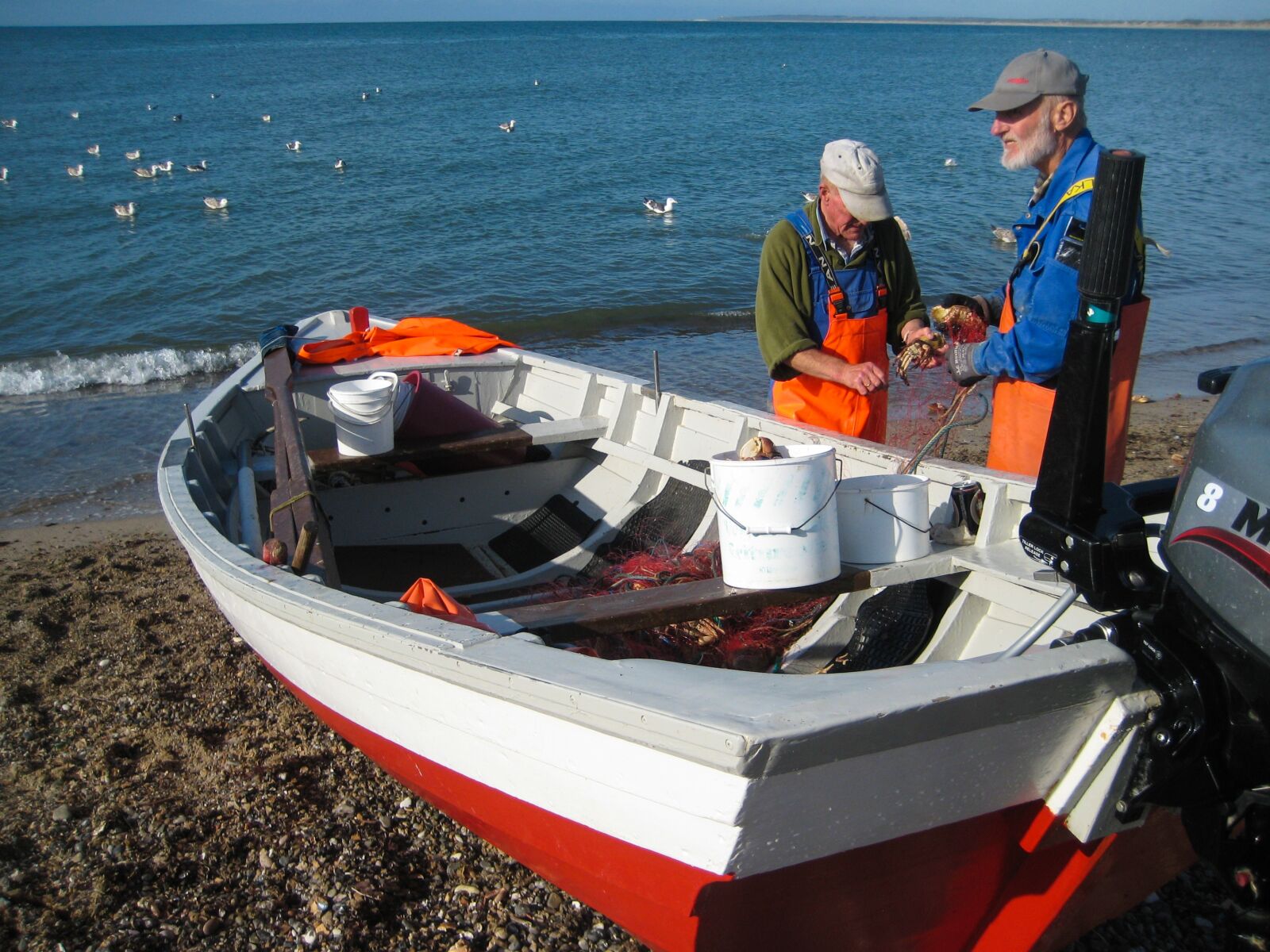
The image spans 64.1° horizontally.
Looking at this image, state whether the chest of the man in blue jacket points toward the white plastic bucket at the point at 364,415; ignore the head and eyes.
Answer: yes

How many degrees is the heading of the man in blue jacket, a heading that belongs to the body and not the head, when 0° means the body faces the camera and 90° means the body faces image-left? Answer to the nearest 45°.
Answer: approximately 90°

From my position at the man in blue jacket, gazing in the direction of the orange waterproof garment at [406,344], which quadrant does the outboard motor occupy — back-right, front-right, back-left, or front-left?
back-left

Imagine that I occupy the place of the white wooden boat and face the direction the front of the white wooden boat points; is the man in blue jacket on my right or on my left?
on my right

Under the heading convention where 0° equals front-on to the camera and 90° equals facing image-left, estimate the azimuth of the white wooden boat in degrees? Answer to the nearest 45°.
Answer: approximately 135°

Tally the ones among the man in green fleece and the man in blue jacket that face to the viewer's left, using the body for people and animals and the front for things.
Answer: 1

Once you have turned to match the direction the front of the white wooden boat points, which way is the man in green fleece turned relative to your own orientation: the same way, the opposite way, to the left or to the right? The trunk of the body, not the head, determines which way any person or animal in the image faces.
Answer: the opposite way

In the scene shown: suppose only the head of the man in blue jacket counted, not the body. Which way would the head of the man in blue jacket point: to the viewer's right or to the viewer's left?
to the viewer's left
